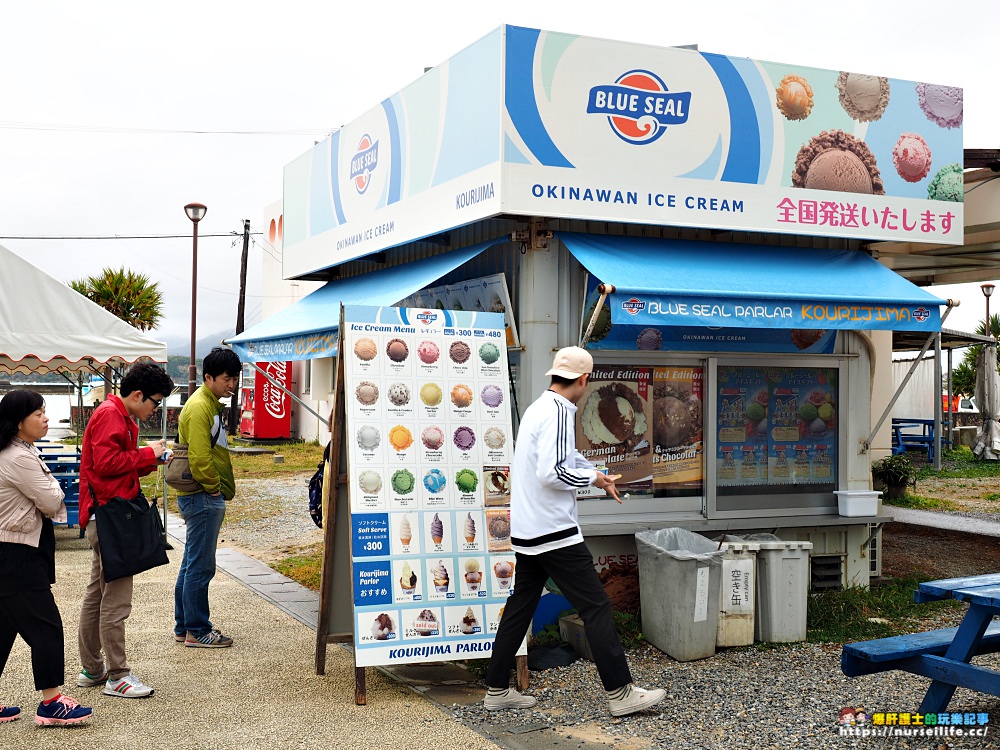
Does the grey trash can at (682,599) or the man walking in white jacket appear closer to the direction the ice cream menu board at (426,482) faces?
the man walking in white jacket

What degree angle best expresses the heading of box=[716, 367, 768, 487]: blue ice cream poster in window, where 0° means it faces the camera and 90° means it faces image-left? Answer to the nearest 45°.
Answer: approximately 0°

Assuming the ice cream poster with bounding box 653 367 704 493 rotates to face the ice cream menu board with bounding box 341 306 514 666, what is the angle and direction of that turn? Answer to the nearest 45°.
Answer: approximately 45° to its right

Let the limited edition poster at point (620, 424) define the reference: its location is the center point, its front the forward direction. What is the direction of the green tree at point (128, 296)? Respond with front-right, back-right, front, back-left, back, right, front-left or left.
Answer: back-right

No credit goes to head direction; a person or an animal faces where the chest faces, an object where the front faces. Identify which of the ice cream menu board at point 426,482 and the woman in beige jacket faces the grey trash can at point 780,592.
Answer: the woman in beige jacket

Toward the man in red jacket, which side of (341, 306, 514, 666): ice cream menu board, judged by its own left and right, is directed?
right

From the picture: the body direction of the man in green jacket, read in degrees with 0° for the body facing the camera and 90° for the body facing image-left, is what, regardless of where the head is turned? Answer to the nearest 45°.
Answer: approximately 270°

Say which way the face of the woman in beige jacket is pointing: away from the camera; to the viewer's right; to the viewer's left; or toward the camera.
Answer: to the viewer's right

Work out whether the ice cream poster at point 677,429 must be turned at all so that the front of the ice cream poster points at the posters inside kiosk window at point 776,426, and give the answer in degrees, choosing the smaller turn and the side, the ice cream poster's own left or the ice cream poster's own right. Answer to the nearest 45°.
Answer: approximately 135° to the ice cream poster's own left

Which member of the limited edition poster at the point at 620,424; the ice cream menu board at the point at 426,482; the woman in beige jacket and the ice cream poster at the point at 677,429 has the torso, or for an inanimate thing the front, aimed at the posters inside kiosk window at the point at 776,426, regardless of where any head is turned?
the woman in beige jacket

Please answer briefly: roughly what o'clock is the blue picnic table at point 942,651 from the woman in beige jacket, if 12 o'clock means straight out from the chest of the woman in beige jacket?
The blue picnic table is roughly at 1 o'clock from the woman in beige jacket.

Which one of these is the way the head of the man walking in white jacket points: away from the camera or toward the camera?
away from the camera

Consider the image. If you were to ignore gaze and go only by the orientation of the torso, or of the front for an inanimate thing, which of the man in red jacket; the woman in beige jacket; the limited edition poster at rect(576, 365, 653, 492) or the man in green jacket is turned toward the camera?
the limited edition poster

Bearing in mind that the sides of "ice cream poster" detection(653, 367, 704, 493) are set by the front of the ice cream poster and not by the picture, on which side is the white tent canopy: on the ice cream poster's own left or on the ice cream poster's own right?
on the ice cream poster's own right
